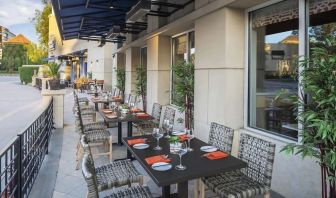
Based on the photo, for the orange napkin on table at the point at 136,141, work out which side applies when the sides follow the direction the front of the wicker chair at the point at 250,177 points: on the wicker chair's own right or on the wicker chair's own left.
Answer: on the wicker chair's own right

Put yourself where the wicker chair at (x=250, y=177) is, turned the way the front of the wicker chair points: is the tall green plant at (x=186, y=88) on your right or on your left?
on your right

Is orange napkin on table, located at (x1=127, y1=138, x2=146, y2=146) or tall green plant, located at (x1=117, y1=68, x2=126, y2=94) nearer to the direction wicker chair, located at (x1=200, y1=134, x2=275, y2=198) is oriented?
the orange napkin on table

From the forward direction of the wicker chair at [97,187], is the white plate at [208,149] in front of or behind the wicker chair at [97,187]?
in front

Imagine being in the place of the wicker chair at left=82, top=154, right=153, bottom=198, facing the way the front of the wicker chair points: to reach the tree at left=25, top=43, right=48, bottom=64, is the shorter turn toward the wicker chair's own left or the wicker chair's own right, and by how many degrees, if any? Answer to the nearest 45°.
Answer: approximately 90° to the wicker chair's own left

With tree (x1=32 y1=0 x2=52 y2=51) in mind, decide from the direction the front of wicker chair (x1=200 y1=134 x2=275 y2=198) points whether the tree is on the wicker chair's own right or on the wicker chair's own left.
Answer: on the wicker chair's own right

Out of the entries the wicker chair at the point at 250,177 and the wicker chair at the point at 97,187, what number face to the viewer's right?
1

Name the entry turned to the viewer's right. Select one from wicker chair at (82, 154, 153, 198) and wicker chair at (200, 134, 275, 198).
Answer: wicker chair at (82, 154, 153, 198)

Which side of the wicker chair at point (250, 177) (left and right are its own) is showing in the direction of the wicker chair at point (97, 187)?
front

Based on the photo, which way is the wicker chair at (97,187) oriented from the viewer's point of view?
to the viewer's right

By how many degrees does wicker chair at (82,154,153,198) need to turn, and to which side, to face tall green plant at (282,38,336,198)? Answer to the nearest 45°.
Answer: approximately 45° to its right

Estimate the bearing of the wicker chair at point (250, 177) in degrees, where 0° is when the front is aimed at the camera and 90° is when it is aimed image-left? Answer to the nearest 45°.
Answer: approximately 45°

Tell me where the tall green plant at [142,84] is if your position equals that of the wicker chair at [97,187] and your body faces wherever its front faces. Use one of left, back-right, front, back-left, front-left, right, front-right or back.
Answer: left
